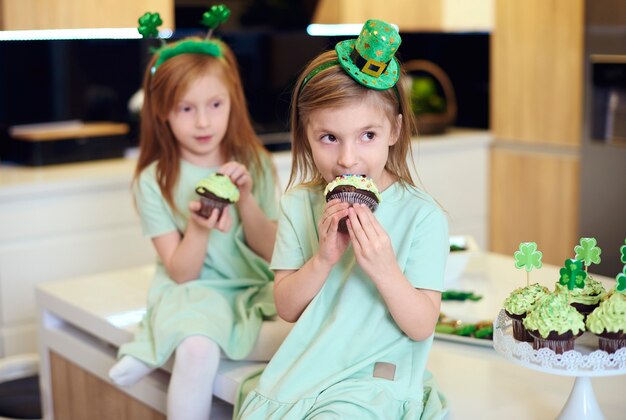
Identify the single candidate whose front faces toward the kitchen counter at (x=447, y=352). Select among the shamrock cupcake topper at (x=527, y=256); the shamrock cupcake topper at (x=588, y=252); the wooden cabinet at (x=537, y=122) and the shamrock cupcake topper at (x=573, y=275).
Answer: the wooden cabinet

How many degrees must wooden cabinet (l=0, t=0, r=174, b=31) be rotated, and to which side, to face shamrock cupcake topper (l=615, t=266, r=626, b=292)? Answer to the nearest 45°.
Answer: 0° — it already faces it

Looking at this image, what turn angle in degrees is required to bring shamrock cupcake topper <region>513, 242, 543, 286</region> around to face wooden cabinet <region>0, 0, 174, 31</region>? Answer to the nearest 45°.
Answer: approximately 135° to its right

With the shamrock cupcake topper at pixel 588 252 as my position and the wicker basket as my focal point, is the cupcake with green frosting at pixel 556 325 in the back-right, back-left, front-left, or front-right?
back-left

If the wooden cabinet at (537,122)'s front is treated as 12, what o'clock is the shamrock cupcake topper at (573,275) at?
The shamrock cupcake topper is roughly at 12 o'clock from the wooden cabinet.

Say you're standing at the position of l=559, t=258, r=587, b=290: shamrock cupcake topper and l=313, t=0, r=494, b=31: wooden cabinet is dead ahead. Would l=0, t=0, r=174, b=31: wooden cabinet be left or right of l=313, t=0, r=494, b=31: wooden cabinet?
left
